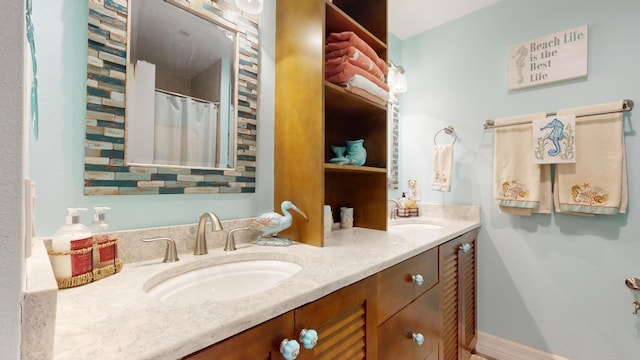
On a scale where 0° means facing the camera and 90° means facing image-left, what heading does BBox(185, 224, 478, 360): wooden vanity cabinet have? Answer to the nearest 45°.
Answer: approximately 315°

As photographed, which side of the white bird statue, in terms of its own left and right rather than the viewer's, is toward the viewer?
right

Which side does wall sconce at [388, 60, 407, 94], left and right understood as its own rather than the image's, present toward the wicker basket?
right

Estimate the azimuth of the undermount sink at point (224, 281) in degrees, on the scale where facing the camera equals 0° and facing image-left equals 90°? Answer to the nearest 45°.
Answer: approximately 315°

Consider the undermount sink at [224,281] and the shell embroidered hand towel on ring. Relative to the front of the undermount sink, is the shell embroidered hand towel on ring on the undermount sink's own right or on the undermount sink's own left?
on the undermount sink's own left

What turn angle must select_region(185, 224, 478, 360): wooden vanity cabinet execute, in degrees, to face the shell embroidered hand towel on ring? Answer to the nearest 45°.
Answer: approximately 90° to its left

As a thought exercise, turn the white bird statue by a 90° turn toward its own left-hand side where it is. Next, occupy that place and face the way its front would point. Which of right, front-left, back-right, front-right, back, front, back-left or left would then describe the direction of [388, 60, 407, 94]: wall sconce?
front-right

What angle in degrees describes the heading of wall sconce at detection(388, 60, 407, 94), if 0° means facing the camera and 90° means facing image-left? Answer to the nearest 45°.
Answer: approximately 315°

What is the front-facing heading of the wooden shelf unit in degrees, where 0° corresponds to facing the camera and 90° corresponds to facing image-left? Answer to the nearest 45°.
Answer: approximately 315°

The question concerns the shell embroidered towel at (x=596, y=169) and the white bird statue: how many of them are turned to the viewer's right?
1

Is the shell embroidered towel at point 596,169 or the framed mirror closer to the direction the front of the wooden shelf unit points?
the shell embroidered towel

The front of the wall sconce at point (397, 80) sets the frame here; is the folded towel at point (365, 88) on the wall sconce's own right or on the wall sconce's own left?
on the wall sconce's own right

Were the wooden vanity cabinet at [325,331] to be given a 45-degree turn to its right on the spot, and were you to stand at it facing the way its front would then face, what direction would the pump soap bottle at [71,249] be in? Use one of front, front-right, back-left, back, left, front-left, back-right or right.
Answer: right

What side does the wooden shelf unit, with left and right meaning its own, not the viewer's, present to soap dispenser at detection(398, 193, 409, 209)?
left
